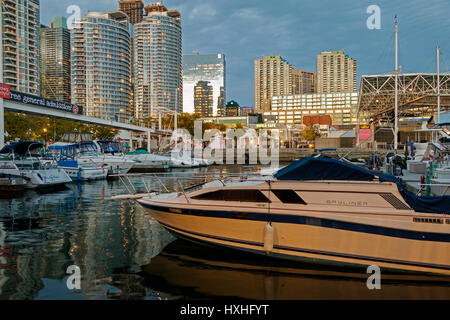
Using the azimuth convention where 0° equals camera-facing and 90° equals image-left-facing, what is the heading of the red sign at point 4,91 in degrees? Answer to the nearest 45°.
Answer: approximately 315°

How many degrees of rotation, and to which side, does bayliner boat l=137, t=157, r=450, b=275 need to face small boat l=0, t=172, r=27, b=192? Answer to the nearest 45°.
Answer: approximately 45° to its right

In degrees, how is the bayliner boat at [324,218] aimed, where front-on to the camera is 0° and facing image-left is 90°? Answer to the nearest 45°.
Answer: approximately 90°

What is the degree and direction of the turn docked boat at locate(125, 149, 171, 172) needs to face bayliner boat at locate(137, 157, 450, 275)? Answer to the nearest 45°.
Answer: approximately 90° to its right

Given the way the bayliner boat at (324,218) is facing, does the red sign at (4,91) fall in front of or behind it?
in front
